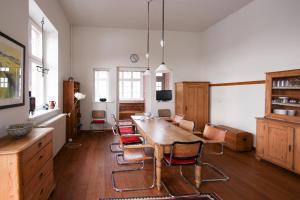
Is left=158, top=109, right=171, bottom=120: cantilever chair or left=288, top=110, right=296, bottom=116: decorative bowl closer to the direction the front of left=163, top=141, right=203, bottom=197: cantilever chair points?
the cantilever chair

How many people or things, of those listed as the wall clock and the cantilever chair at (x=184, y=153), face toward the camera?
1

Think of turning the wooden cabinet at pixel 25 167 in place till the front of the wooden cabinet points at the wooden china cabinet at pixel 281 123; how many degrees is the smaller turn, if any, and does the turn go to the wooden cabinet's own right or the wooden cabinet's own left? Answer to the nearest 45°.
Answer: approximately 45° to the wooden cabinet's own left

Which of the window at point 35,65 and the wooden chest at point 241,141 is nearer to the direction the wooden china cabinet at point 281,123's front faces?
the window

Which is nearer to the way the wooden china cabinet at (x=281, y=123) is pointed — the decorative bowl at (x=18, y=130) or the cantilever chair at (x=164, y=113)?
the decorative bowl

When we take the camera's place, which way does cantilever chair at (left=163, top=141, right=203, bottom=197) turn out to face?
facing away from the viewer and to the left of the viewer

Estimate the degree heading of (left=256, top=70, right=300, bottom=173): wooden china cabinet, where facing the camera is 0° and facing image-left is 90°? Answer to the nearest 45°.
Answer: approximately 45°

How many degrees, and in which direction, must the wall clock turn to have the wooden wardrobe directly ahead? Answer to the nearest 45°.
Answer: approximately 90° to its left

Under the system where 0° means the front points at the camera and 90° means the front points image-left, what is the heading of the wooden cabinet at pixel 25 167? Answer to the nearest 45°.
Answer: approximately 315°
